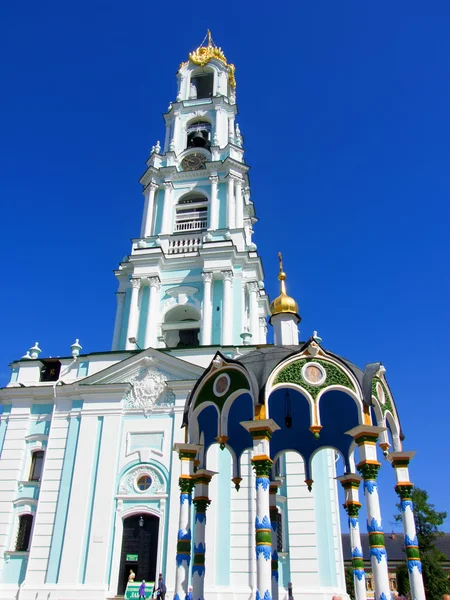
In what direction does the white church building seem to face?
toward the camera

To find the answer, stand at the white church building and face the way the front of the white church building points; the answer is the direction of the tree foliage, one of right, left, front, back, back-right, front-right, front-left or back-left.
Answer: back-left
